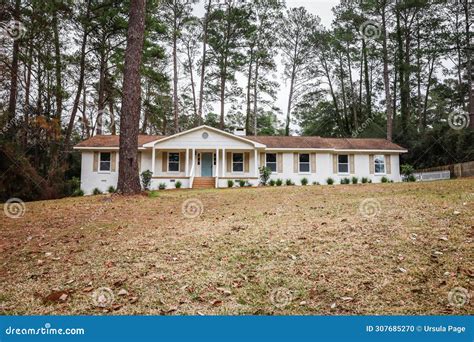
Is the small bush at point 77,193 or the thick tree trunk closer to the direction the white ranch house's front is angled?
the thick tree trunk

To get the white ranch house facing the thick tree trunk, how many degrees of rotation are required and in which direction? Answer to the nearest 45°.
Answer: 0° — it already faces it

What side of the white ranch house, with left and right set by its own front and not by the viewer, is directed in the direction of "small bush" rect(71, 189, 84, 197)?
right

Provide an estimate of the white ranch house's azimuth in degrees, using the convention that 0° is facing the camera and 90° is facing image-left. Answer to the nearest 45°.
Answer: approximately 0°

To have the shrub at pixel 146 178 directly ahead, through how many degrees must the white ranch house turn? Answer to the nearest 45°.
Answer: approximately 45° to its right

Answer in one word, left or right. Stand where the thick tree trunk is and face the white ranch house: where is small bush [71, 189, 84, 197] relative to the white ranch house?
left

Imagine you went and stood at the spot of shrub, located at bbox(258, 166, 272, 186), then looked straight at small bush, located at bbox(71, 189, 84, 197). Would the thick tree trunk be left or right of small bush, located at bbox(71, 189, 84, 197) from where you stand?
left
